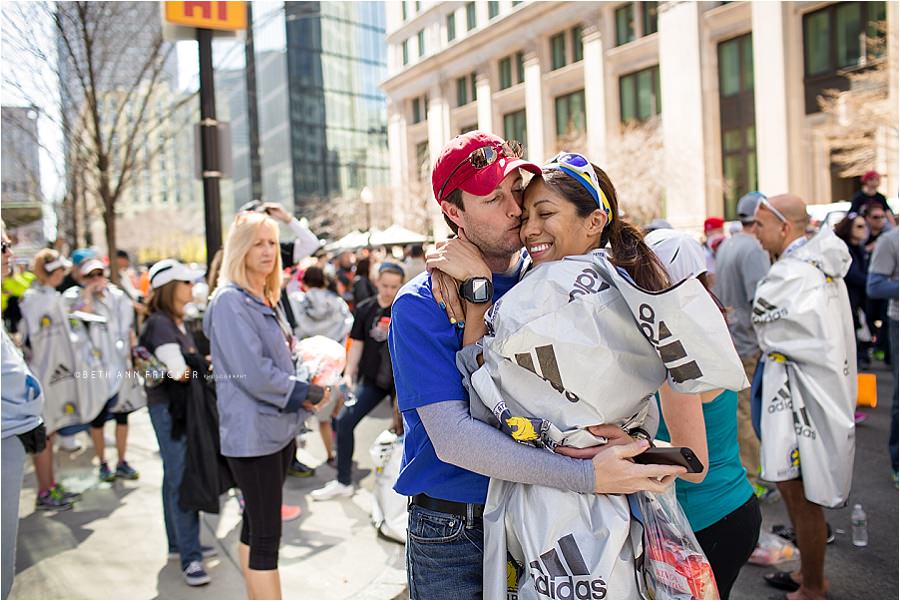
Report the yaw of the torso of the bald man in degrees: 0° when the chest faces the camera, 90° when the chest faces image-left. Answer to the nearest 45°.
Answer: approximately 90°

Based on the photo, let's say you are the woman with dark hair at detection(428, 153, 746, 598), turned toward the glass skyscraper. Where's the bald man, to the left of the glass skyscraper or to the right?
right

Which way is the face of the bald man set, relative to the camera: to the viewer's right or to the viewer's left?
to the viewer's left

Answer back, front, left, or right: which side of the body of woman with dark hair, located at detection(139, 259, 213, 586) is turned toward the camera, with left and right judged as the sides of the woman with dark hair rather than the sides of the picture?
right

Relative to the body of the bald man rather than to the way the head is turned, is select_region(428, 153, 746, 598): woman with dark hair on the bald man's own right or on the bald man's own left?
on the bald man's own left

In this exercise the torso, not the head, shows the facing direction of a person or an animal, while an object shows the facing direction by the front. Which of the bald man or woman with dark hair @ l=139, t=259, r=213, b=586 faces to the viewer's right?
the woman with dark hair
